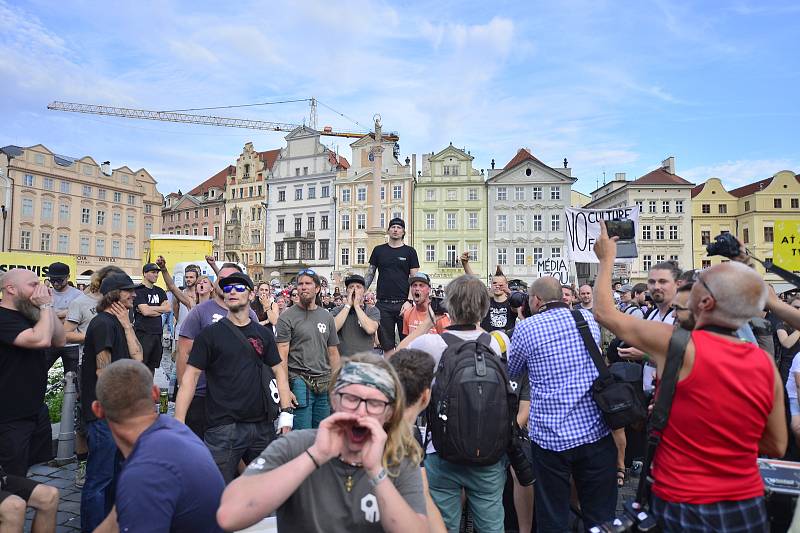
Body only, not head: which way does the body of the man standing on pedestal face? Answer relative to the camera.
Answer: toward the camera

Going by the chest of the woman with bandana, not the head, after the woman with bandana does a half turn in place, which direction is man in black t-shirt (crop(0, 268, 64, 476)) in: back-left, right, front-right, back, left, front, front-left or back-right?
front-left

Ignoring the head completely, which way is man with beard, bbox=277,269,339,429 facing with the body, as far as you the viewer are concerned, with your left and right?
facing the viewer

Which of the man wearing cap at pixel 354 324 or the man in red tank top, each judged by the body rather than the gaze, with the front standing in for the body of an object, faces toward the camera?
the man wearing cap

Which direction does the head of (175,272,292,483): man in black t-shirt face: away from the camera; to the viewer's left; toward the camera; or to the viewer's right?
toward the camera

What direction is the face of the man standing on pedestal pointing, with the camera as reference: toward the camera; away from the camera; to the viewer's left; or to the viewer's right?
toward the camera

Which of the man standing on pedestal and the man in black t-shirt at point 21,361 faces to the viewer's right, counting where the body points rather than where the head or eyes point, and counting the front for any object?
the man in black t-shirt

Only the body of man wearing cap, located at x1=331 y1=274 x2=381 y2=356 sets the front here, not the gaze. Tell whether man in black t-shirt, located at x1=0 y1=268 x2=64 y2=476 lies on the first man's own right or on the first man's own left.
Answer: on the first man's own right

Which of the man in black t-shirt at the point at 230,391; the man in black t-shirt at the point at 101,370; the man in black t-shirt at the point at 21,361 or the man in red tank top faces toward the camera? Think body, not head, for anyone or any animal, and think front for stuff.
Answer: the man in black t-shirt at the point at 230,391

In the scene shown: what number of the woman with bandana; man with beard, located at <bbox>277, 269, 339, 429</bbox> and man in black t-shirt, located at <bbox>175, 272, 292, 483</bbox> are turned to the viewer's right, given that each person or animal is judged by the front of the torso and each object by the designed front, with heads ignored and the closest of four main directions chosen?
0

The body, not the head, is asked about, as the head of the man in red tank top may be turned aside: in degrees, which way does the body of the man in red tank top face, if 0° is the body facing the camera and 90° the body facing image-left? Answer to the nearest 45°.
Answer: approximately 135°

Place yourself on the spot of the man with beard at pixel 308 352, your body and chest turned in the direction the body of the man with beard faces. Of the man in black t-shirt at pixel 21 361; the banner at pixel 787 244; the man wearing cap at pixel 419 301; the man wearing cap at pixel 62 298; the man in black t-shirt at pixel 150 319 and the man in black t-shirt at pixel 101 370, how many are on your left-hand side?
2

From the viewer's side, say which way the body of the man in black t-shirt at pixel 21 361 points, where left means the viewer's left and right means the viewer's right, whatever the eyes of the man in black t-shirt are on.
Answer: facing to the right of the viewer

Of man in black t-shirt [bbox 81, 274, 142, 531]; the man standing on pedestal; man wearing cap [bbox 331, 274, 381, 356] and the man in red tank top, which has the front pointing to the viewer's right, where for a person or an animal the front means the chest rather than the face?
the man in black t-shirt

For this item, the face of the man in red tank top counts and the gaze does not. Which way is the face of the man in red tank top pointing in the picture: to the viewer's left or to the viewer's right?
to the viewer's left

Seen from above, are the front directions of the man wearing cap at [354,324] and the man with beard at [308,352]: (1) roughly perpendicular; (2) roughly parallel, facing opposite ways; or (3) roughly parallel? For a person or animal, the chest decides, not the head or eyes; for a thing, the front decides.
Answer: roughly parallel
